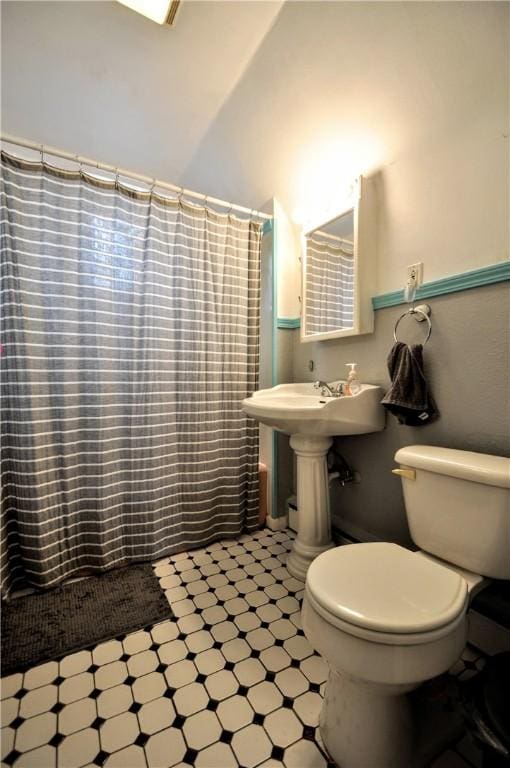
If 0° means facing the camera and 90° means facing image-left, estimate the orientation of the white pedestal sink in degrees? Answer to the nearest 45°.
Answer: approximately 45°

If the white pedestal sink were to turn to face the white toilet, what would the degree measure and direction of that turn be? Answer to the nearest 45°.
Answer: approximately 45° to its left

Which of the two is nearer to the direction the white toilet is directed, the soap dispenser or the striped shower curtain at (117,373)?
the striped shower curtain
